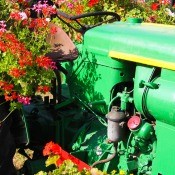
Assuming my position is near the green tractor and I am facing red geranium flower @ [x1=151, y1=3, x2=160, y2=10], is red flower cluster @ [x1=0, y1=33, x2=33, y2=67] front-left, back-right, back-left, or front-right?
back-left

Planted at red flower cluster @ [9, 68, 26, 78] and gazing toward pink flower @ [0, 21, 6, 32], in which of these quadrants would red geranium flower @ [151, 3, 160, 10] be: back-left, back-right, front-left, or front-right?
front-right

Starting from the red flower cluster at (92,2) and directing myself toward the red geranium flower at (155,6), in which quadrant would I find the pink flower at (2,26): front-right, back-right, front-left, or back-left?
back-right

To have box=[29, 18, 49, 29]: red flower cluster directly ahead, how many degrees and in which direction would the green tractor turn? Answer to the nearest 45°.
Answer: approximately 180°

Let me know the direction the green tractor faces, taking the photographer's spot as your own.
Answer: facing the viewer and to the right of the viewer

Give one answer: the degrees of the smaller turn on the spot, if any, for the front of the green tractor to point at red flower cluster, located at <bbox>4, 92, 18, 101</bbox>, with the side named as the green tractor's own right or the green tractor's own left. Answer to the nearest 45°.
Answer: approximately 135° to the green tractor's own right

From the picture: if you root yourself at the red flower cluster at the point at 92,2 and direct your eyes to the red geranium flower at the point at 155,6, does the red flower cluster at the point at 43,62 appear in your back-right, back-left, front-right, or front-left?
back-right

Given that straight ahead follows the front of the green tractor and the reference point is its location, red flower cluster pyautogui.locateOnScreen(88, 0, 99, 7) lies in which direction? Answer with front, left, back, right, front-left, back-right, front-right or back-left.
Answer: back-left
